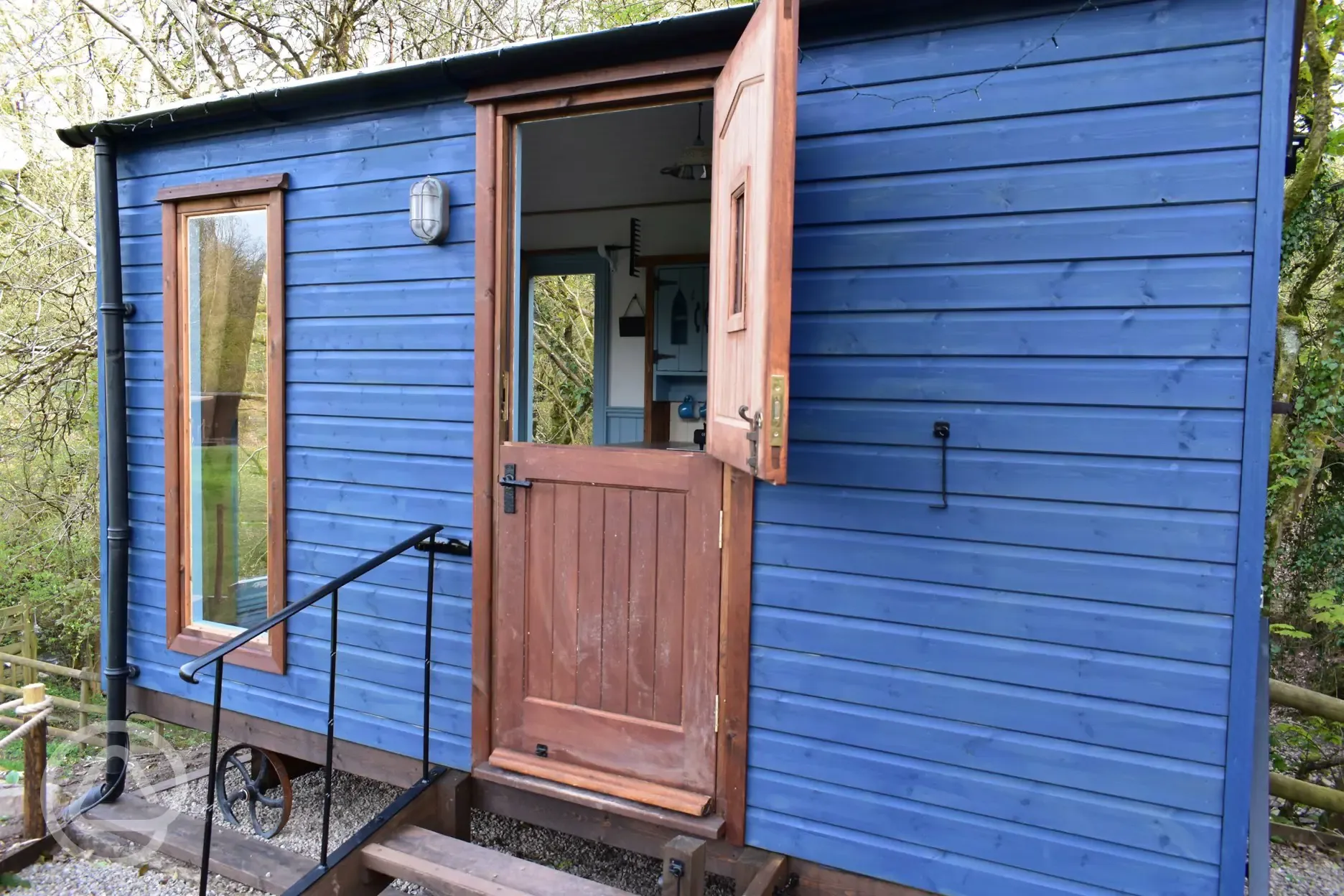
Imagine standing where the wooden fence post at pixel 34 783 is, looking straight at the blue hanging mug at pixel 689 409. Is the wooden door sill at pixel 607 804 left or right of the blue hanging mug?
right

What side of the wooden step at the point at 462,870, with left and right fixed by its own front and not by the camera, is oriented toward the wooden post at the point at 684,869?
left

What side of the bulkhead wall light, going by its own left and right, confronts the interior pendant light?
back

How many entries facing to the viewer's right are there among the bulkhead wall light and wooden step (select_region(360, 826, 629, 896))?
0

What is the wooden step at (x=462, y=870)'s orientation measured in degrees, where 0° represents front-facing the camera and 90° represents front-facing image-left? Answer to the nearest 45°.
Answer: approximately 45°

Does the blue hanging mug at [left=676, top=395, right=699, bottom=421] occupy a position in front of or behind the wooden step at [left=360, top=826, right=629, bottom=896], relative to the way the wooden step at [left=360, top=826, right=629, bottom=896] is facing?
behind

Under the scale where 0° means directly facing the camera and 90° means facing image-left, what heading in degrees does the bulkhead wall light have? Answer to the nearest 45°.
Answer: approximately 45°

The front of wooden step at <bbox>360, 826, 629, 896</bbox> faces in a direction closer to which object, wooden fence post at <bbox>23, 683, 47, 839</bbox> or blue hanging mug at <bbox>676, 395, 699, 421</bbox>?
the wooden fence post

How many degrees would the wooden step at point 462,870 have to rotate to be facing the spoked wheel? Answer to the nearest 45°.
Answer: approximately 90° to its right

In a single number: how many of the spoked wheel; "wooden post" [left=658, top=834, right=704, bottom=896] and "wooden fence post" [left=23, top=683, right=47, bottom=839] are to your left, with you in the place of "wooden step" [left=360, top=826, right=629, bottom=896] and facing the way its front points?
1
